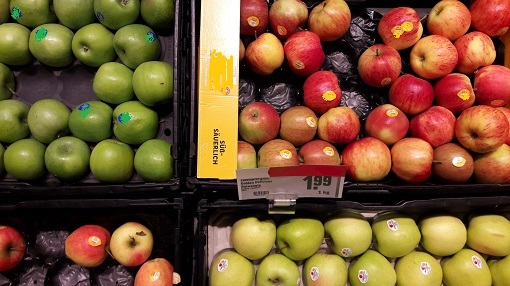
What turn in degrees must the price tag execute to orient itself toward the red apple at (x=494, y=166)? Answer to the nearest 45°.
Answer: approximately 90° to its left

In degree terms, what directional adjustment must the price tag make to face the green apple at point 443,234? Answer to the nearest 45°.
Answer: approximately 90° to its left

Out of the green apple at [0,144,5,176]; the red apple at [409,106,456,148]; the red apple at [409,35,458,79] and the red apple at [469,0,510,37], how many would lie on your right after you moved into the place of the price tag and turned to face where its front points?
1

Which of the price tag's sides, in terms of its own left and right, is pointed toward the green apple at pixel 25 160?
right

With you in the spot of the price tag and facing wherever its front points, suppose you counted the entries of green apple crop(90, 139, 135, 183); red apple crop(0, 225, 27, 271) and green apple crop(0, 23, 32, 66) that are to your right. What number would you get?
3

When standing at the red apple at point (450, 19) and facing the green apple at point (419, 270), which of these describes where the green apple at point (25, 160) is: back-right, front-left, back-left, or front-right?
front-right

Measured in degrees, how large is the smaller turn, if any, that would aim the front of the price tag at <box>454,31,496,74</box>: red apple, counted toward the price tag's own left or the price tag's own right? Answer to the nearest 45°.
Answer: approximately 135° to the price tag's own left

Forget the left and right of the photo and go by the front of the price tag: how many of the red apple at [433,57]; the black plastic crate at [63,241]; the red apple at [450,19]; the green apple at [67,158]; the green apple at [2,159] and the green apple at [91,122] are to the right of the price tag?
4

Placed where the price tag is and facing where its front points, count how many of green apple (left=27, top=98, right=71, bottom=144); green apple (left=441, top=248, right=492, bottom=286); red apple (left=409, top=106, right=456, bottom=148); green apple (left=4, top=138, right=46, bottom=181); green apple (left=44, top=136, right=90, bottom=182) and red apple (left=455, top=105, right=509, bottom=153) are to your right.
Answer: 3

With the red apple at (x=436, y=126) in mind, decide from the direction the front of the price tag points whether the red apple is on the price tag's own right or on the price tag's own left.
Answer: on the price tag's own left

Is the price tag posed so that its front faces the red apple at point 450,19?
no

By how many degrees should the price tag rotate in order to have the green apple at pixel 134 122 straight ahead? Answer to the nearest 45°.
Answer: approximately 90° to its right

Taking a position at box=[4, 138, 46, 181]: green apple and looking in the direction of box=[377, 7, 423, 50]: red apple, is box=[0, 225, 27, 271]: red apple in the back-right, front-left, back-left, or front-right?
back-right

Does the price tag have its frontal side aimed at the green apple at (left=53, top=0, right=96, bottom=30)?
no

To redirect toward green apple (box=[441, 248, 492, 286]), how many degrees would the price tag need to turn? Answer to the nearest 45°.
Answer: approximately 90° to its left

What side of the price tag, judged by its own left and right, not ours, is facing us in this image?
front

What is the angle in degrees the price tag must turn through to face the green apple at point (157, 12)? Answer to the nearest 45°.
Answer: approximately 135° to its right
